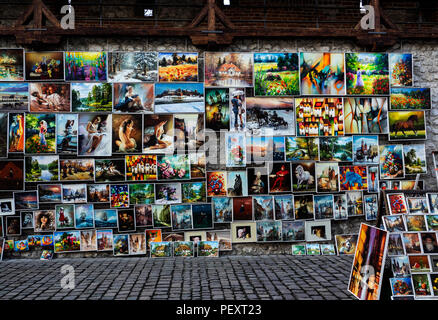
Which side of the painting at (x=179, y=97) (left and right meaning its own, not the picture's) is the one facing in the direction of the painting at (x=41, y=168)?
right

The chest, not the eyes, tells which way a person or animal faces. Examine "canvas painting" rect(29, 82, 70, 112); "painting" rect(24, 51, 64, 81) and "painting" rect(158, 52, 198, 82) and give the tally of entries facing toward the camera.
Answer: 3

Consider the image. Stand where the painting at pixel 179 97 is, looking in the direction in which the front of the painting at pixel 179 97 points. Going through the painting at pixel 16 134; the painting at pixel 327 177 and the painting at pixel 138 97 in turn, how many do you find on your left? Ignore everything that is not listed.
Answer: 1

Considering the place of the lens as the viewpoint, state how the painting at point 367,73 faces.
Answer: facing the viewer

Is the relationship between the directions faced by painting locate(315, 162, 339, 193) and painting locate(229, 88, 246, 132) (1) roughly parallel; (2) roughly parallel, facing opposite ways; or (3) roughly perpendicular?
roughly parallel

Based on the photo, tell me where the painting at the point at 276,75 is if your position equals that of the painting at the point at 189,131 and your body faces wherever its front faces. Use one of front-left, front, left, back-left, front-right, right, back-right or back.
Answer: left

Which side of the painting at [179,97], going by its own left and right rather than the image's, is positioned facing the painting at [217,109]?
left

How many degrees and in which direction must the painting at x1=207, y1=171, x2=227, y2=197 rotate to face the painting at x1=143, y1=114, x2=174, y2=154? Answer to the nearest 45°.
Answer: approximately 90° to its right

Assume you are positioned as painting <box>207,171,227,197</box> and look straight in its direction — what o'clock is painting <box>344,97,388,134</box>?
painting <box>344,97,388,134</box> is roughly at 9 o'clock from painting <box>207,171,227,197</box>.

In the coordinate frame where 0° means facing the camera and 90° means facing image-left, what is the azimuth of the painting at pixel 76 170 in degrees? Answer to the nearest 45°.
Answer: approximately 0°

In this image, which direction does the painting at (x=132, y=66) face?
toward the camera

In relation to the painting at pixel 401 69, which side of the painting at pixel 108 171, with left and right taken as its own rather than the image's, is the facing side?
left

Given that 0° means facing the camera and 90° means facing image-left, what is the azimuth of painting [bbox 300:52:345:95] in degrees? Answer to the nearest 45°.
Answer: approximately 0°
